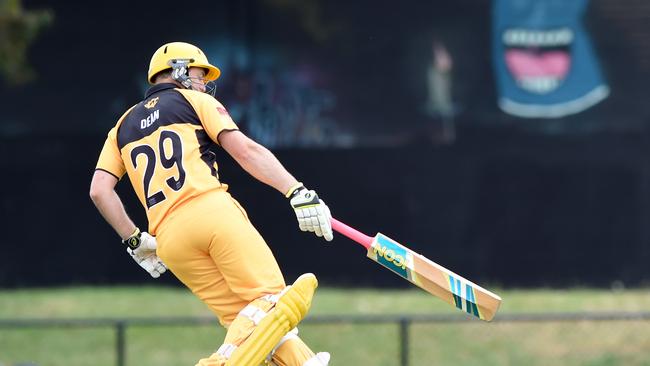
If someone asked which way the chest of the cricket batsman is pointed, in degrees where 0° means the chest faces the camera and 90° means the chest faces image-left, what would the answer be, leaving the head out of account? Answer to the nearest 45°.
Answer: approximately 225°

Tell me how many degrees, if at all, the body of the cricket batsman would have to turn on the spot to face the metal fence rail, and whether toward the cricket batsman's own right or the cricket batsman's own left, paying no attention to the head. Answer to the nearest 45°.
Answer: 0° — they already face it
